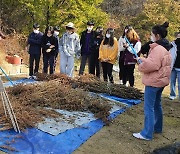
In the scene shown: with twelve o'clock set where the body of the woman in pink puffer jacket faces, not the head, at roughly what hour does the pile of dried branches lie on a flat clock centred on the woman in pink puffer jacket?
The pile of dried branches is roughly at 2 o'clock from the woman in pink puffer jacket.

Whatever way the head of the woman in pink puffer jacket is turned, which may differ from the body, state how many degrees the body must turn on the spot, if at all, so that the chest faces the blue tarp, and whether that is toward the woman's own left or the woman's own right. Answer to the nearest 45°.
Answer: approximately 45° to the woman's own left

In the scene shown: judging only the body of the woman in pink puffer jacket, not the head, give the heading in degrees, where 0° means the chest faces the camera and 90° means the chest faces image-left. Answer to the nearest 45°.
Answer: approximately 90°
